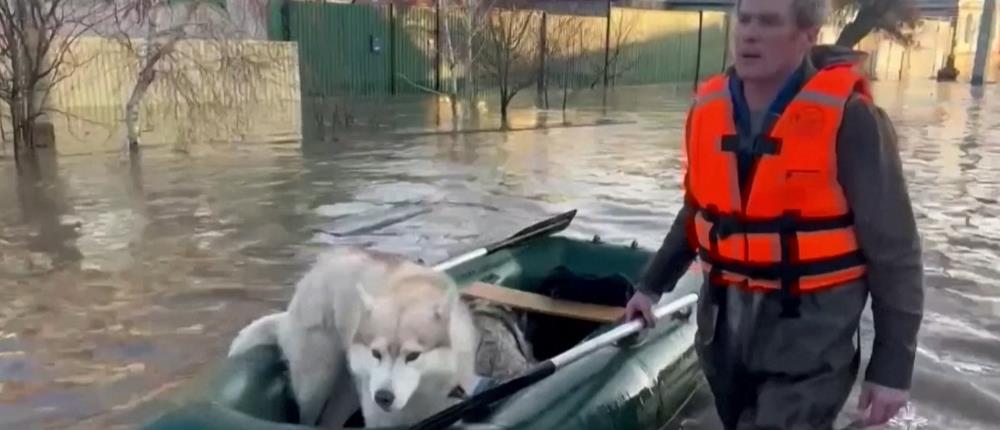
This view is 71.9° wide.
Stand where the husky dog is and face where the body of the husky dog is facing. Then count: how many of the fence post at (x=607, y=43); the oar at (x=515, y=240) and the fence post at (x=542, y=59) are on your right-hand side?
0

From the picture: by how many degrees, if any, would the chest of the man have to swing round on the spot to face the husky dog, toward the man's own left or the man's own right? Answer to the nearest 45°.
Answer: approximately 45° to the man's own right

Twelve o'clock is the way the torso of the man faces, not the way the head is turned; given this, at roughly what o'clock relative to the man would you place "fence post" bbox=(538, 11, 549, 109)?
The fence post is roughly at 4 o'clock from the man.

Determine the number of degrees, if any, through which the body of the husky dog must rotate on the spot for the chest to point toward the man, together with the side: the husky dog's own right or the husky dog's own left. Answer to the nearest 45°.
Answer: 0° — it already faces them

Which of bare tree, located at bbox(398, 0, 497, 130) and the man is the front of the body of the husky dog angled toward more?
the man

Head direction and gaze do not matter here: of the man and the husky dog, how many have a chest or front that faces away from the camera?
0

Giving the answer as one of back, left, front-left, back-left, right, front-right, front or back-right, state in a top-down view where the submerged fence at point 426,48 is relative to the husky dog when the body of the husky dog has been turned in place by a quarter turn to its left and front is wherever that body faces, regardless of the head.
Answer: front-left

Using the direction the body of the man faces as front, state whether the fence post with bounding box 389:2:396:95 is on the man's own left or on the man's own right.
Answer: on the man's own right

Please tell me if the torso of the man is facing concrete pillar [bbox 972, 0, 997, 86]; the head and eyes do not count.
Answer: no

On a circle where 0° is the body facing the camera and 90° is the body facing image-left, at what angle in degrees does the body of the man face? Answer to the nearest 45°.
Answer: approximately 45°

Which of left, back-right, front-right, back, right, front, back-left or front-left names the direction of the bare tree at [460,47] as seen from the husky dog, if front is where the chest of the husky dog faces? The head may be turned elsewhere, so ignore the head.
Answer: back-left

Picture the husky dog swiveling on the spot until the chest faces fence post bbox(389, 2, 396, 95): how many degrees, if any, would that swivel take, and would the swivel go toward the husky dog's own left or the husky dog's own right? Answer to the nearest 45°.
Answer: approximately 135° to the husky dog's own left

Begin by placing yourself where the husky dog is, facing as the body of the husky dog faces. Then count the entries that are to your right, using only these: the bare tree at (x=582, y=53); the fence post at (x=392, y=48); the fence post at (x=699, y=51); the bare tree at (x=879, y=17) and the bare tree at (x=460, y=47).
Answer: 0

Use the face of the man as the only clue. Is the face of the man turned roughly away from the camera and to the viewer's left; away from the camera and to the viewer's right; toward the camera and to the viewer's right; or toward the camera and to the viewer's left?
toward the camera and to the viewer's left

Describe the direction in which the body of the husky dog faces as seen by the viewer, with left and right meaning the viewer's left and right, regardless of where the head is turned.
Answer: facing the viewer and to the right of the viewer
